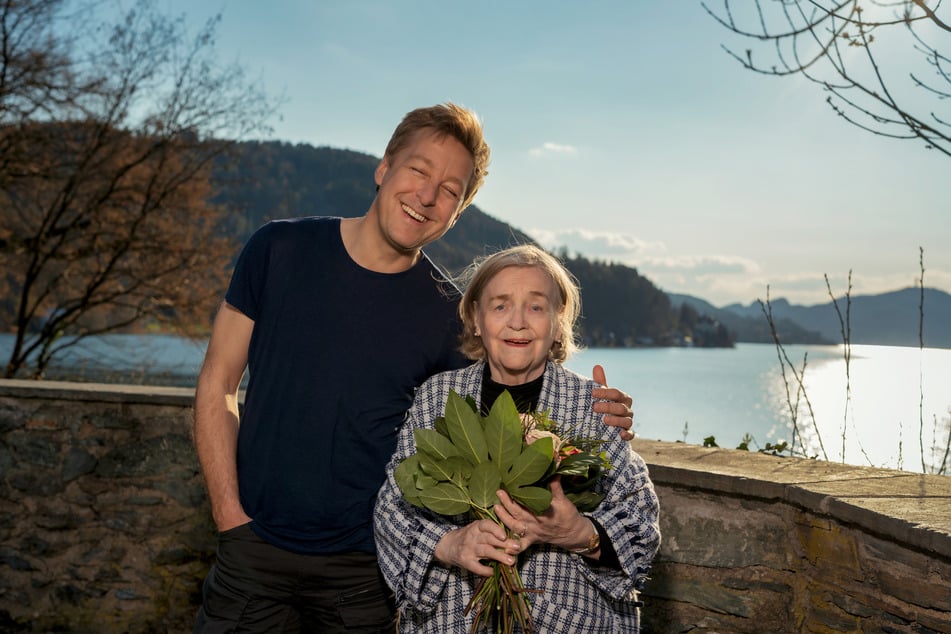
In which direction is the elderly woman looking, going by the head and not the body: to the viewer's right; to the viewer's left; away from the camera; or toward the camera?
toward the camera

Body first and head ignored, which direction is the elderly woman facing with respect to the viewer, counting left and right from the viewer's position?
facing the viewer

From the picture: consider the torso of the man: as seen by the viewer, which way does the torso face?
toward the camera

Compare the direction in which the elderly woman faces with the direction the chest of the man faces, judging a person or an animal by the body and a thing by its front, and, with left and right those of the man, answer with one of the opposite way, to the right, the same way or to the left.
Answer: the same way

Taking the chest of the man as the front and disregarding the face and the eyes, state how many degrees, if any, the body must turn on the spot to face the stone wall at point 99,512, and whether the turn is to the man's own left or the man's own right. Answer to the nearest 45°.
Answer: approximately 135° to the man's own right

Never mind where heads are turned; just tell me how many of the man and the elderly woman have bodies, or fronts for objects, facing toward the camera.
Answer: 2

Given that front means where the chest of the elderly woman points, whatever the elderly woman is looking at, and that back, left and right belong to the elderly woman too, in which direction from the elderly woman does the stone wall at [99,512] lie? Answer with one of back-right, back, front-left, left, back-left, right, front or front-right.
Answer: back-right

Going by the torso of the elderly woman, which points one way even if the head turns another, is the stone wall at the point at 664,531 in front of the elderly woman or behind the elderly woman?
behind
